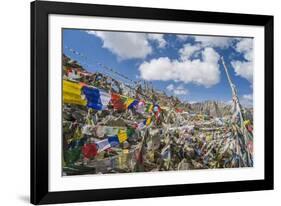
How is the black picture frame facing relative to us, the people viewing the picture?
facing the viewer and to the right of the viewer
